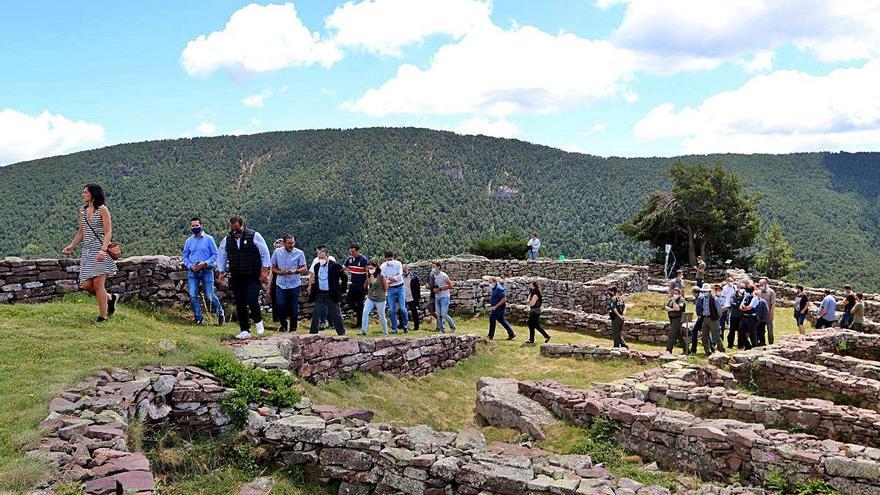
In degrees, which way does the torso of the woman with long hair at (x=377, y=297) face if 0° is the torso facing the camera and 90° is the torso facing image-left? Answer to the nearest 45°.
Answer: approximately 45°

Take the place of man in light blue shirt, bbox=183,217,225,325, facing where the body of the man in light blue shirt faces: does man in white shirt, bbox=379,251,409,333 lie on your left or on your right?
on your left

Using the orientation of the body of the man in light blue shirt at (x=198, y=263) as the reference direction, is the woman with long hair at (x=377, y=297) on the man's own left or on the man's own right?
on the man's own left

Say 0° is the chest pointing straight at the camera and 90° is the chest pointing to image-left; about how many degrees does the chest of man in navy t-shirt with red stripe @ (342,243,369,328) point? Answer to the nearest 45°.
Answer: approximately 45°

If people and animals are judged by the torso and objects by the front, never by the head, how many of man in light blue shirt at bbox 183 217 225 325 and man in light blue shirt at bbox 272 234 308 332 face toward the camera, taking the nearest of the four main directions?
2

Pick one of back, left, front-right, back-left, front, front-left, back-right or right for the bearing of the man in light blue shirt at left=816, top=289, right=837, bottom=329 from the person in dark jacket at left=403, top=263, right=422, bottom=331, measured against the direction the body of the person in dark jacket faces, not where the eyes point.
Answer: back-left

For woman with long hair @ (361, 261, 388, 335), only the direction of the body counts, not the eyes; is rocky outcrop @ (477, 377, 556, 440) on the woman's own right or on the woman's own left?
on the woman's own left

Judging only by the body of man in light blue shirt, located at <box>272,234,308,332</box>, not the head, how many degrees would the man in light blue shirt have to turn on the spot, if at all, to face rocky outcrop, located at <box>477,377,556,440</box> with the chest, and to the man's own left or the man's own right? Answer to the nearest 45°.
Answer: approximately 45° to the man's own left

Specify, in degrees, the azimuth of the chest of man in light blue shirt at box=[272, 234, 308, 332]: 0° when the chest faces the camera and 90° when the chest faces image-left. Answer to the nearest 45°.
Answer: approximately 0°

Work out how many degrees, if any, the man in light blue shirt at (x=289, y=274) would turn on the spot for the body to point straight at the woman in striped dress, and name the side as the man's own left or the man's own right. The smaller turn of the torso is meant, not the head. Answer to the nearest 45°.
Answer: approximately 45° to the man's own right
